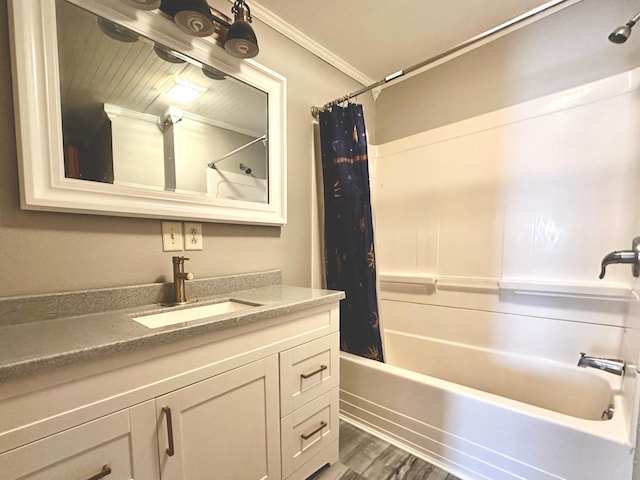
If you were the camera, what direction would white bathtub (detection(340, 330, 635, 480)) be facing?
facing the viewer and to the left of the viewer

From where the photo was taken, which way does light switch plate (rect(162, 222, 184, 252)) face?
toward the camera

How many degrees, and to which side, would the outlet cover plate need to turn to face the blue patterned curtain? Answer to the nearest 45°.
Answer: approximately 90° to its left

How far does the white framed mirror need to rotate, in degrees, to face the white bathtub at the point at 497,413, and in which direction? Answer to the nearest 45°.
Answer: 0° — it already faces it

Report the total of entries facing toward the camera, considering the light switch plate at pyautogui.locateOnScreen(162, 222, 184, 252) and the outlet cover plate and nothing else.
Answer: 2

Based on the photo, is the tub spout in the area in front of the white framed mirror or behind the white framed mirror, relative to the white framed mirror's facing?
in front

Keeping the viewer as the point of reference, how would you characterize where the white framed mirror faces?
facing the viewer and to the right of the viewer

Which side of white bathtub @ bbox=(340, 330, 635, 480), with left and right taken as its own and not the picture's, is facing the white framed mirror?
front
